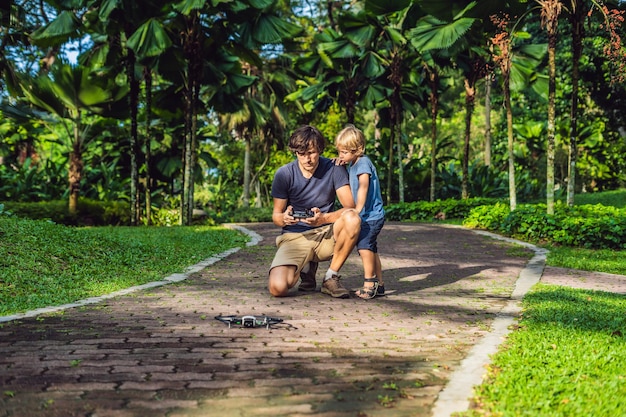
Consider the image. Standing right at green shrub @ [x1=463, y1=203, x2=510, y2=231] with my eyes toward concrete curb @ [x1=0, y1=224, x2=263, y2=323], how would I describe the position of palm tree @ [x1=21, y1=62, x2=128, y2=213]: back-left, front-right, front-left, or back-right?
front-right

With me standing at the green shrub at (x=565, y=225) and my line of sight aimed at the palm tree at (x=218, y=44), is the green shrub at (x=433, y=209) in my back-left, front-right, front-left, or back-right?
front-right

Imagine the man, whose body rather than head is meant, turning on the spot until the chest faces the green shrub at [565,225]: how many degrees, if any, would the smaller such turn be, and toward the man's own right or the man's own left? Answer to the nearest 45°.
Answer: approximately 135° to the man's own left

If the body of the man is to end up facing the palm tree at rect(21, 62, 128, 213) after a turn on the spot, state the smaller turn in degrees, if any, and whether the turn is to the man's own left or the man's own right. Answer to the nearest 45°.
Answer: approximately 135° to the man's own right

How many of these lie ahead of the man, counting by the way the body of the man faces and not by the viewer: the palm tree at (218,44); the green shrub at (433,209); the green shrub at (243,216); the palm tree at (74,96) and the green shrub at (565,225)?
0

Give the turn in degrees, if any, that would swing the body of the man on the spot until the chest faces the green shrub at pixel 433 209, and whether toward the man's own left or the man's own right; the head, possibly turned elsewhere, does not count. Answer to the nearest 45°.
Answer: approximately 180°

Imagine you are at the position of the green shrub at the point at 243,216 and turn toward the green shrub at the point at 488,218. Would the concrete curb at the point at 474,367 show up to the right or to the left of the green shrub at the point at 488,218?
right

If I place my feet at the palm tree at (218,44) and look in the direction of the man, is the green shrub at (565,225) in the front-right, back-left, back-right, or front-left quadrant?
front-left

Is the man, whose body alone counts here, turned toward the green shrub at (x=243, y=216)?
no

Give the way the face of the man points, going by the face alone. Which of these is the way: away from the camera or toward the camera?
toward the camera

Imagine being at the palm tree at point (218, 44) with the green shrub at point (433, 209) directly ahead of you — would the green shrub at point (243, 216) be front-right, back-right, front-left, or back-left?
front-left

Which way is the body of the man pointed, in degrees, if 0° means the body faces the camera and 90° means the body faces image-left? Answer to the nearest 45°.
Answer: approximately 0°

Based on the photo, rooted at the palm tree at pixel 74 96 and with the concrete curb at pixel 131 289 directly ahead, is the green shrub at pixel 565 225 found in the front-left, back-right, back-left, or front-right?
front-left

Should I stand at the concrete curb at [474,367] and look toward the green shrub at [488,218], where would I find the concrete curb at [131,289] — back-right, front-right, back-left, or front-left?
front-left

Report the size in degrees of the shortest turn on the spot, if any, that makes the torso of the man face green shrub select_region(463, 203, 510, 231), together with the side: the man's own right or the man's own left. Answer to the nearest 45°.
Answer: approximately 135° to the man's own left

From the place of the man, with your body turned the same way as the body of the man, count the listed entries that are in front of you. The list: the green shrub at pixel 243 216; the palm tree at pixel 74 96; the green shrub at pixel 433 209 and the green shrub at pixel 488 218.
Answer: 0

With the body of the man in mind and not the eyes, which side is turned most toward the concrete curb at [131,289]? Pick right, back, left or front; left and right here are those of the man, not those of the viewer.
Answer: right

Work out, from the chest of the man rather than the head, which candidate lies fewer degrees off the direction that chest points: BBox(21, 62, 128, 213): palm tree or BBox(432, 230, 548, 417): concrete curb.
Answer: the concrete curb

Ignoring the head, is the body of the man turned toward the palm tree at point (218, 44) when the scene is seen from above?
no
